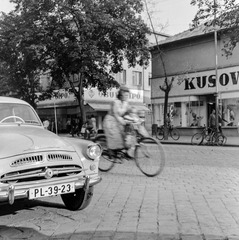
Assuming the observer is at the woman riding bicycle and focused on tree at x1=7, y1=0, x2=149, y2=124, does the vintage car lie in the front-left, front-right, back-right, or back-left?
back-left

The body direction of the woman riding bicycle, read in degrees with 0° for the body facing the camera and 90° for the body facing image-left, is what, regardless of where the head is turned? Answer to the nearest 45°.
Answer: approximately 270°

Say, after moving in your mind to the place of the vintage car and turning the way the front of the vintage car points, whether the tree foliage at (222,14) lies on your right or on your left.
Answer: on your left

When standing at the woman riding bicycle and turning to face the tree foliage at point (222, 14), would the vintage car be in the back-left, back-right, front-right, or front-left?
back-right
